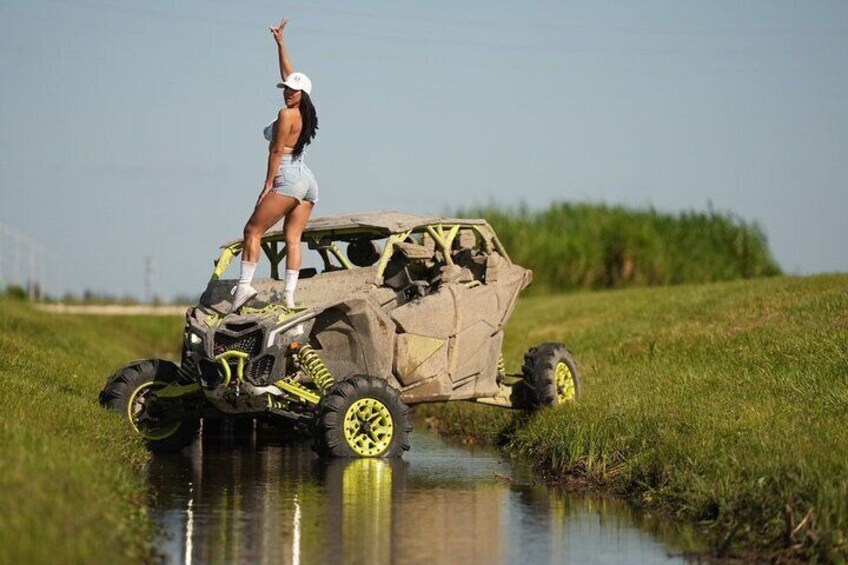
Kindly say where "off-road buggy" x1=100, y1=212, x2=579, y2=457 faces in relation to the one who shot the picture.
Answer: facing the viewer and to the left of the viewer
